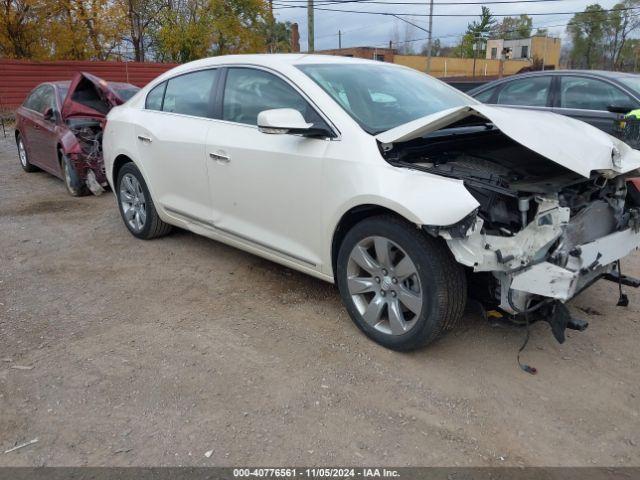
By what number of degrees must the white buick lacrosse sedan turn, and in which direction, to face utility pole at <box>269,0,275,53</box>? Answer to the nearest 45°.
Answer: approximately 135° to its left

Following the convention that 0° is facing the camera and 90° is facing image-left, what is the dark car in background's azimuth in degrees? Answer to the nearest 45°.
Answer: approximately 315°

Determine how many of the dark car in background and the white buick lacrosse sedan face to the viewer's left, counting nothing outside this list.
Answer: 0

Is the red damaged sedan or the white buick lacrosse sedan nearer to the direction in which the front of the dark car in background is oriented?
the white buick lacrosse sedan

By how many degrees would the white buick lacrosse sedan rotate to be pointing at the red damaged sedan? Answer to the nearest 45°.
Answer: approximately 180°

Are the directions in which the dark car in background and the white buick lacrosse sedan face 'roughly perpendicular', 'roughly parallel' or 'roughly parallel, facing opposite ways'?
roughly parallel

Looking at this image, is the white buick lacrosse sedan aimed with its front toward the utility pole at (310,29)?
no

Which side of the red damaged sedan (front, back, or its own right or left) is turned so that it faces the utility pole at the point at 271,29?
left

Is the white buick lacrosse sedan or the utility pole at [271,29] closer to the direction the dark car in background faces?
the white buick lacrosse sedan

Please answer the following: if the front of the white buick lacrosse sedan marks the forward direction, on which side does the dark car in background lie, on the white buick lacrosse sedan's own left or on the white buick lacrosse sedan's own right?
on the white buick lacrosse sedan's own left

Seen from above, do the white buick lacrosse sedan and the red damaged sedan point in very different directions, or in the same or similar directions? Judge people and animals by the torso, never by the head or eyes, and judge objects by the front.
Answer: same or similar directions

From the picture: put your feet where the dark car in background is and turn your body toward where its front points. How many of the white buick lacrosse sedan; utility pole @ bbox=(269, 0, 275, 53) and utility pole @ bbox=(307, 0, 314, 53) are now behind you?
2

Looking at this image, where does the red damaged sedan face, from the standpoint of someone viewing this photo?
facing the viewer and to the right of the viewer

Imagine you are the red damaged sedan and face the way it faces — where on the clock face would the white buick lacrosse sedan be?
The white buick lacrosse sedan is roughly at 1 o'clock from the red damaged sedan.

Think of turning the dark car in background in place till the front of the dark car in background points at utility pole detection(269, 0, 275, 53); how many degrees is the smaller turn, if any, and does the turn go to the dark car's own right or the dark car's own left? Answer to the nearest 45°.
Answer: approximately 180°

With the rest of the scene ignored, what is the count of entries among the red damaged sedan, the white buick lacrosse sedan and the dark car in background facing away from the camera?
0

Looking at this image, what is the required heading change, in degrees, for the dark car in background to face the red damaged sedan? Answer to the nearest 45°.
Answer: approximately 135° to its right

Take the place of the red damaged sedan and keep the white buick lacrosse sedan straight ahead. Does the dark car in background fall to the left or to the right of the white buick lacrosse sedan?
left
